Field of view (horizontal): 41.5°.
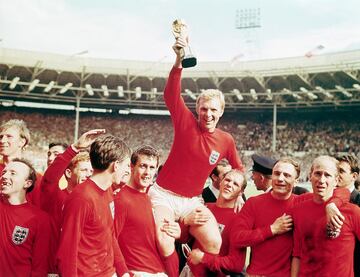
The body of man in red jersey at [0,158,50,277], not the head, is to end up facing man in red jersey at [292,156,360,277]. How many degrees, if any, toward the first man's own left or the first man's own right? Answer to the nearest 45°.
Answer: approximately 135° to the first man's own left

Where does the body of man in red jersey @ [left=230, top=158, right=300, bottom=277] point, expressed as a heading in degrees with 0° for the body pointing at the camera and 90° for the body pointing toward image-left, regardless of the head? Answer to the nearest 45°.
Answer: approximately 0°

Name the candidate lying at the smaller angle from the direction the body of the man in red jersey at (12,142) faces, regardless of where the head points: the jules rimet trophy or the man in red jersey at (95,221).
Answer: the man in red jersey

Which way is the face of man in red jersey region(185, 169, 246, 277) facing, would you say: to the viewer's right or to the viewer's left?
to the viewer's left

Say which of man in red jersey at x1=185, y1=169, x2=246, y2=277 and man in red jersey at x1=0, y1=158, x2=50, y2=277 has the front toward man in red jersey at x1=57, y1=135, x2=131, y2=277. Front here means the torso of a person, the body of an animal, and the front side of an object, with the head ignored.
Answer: man in red jersey at x1=185, y1=169, x2=246, y2=277

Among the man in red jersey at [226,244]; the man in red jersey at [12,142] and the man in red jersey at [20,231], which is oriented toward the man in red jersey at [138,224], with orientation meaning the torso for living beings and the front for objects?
the man in red jersey at [226,244]

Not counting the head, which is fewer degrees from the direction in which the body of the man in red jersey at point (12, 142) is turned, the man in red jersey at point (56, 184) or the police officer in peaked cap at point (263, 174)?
the man in red jersey

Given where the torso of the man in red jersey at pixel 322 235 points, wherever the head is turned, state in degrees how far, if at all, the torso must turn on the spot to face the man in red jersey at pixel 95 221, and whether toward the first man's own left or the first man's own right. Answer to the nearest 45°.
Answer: approximately 45° to the first man's own right

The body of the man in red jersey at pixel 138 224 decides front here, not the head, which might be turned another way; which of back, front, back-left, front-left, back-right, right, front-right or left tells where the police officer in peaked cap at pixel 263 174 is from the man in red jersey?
left

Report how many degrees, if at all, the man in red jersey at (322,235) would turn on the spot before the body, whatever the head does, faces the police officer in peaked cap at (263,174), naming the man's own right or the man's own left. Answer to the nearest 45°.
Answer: approximately 135° to the man's own right

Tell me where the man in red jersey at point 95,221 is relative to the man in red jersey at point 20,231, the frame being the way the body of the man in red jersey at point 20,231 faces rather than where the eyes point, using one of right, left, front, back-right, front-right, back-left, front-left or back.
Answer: left
